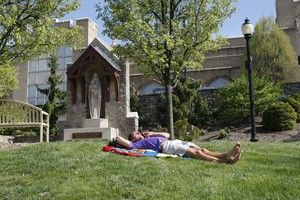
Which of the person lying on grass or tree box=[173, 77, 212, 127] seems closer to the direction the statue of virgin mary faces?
the person lying on grass

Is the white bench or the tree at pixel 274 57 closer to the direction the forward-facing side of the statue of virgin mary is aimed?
the white bench

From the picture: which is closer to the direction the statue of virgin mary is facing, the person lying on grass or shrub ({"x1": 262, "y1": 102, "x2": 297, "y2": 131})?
the person lying on grass

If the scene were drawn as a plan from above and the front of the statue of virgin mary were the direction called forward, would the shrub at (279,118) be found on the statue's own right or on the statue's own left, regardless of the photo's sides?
on the statue's own left

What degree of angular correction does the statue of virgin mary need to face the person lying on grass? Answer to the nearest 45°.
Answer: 0° — it already faces them

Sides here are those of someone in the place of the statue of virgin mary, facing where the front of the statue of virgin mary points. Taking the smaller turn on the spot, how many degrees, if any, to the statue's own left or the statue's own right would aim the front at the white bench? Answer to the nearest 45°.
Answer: approximately 45° to the statue's own right

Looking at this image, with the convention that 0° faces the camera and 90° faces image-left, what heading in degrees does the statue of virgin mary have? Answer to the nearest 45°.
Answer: approximately 0°
